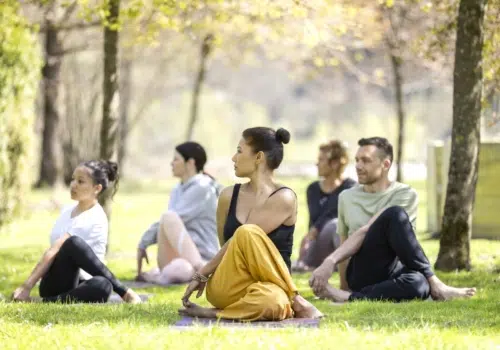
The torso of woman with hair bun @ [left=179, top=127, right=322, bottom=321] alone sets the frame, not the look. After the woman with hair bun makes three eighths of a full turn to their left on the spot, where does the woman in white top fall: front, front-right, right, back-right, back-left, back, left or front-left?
back-left

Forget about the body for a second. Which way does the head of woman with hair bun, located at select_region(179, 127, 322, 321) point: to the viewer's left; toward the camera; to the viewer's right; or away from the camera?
to the viewer's left

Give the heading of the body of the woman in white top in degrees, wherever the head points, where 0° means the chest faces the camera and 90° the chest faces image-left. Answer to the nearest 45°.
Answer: approximately 45°

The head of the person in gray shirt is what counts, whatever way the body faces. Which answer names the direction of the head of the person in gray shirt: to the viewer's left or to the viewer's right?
to the viewer's left

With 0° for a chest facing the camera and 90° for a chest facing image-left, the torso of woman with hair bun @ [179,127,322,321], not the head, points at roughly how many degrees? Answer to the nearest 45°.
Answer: approximately 45°

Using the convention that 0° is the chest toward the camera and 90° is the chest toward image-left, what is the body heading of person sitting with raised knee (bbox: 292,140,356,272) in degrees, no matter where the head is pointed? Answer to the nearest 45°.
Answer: approximately 45°

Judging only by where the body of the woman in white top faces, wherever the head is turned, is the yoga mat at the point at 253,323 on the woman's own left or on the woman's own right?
on the woman's own left

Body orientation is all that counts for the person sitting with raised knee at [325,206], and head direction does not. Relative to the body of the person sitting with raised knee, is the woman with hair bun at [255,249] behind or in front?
in front

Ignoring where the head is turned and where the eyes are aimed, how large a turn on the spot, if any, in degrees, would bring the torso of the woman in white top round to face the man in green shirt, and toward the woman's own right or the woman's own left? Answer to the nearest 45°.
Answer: approximately 135° to the woman's own left
